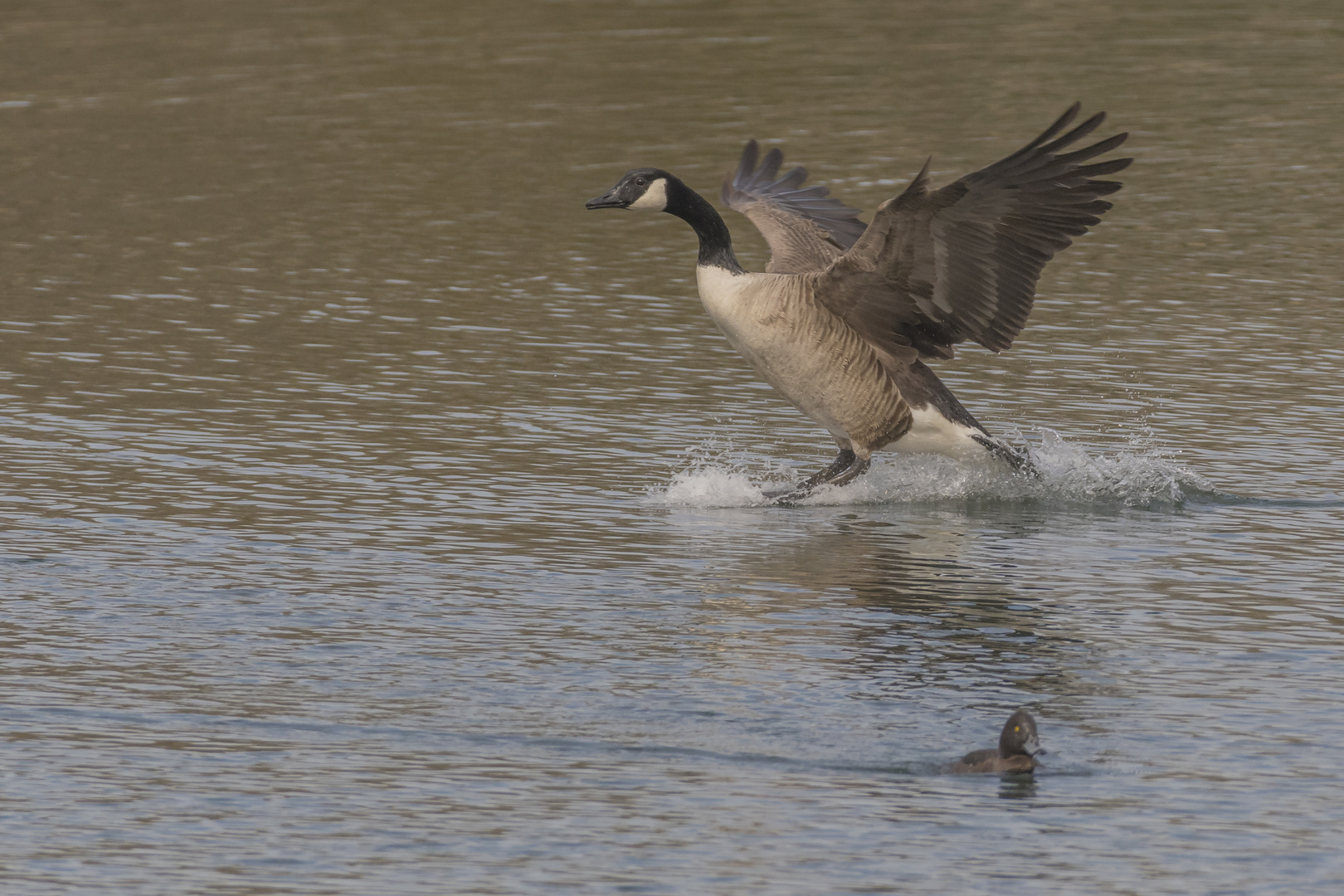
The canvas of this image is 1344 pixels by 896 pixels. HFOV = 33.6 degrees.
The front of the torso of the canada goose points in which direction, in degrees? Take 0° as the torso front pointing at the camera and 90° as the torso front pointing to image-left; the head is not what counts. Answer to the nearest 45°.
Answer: approximately 90°

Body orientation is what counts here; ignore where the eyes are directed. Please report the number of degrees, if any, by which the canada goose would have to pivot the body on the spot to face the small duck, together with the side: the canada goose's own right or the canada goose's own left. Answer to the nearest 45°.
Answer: approximately 90° to the canada goose's own left
